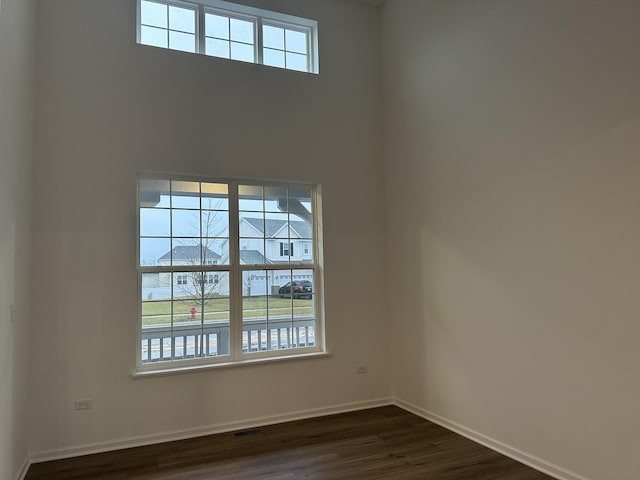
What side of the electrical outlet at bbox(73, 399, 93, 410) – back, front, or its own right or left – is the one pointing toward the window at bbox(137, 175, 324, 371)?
left

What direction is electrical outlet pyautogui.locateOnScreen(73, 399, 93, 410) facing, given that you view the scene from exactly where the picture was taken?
facing the viewer
